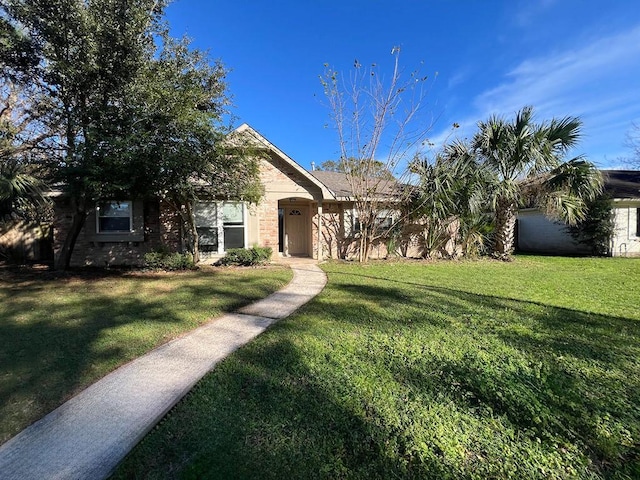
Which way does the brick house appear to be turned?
toward the camera

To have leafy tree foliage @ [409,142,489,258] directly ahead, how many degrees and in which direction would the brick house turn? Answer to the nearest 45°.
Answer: approximately 90° to its left

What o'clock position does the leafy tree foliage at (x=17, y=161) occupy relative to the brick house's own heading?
The leafy tree foliage is roughly at 3 o'clock from the brick house.

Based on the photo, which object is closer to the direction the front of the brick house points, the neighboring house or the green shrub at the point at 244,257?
the green shrub

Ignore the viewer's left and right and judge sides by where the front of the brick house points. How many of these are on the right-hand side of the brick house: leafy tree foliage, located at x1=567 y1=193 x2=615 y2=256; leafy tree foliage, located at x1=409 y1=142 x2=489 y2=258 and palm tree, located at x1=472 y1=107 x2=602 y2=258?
0

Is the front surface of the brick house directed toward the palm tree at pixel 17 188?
no

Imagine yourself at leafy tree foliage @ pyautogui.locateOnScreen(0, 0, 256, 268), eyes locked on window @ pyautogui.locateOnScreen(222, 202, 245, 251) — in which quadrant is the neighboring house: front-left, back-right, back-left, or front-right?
front-right

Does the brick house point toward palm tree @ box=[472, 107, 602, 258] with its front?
no

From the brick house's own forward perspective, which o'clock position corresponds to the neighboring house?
The neighboring house is roughly at 9 o'clock from the brick house.

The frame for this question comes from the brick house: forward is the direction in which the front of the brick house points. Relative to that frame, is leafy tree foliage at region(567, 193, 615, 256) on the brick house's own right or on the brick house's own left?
on the brick house's own left

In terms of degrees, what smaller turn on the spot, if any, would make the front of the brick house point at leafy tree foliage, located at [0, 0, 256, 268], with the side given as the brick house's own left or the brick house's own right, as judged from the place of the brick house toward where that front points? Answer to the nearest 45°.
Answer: approximately 45° to the brick house's own right

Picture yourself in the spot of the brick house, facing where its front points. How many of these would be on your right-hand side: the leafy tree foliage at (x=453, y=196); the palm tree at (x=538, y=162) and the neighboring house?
0

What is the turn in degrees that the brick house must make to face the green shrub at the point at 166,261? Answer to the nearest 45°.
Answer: approximately 45° to its right
